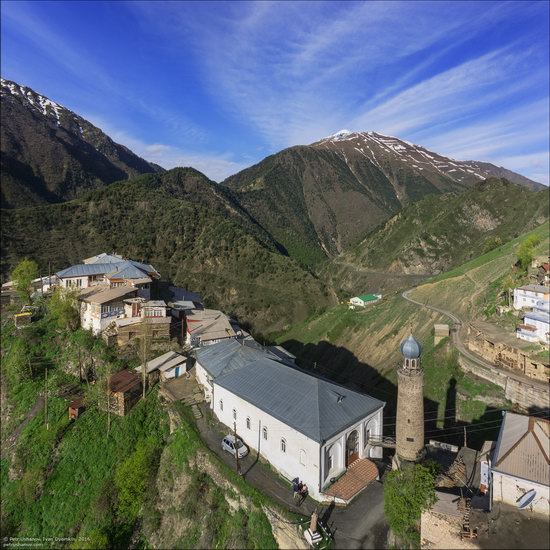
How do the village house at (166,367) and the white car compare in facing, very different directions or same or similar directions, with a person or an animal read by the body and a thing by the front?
same or similar directions

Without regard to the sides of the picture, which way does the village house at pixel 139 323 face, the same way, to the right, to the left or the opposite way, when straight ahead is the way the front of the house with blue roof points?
the same way

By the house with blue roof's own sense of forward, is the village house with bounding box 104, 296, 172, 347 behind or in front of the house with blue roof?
in front

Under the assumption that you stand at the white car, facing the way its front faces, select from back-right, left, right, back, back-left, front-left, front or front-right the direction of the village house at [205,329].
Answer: back-left

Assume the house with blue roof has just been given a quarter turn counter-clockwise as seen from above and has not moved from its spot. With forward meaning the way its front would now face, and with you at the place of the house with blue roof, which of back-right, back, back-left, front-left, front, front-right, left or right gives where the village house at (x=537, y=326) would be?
front-right

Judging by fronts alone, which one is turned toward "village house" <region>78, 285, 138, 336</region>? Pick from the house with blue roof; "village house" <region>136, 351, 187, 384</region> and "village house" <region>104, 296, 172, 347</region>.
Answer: the house with blue roof

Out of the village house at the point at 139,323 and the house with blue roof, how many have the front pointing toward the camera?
2

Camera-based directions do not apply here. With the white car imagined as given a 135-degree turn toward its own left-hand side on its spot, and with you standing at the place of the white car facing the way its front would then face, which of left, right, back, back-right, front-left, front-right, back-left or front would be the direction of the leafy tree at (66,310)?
front-left

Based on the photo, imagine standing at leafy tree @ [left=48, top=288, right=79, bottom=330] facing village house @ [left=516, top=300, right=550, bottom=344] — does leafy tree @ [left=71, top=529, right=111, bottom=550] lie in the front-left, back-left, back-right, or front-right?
front-right

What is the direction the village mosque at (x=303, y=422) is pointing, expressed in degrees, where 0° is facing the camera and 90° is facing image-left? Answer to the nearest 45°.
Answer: approximately 315°

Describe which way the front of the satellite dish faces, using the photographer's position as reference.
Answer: facing the viewer and to the left of the viewer

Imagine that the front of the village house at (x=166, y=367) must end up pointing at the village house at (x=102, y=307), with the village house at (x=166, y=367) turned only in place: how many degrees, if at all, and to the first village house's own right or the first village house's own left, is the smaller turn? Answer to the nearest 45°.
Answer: approximately 180°

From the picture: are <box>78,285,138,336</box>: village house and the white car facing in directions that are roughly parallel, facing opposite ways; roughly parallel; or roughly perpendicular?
roughly parallel

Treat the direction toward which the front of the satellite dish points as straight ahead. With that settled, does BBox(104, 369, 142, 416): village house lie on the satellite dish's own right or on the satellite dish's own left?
on the satellite dish's own right

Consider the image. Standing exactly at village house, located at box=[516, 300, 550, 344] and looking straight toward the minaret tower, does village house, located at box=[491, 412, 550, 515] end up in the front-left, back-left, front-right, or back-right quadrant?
front-left

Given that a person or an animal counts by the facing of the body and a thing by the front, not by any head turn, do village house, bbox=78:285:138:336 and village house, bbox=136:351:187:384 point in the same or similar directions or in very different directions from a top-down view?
same or similar directions

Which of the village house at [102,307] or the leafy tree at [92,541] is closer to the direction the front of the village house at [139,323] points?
the leafy tree

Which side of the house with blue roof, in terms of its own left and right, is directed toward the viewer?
front

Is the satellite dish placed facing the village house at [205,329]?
no

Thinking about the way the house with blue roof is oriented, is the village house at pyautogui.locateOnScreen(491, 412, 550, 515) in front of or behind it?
in front
